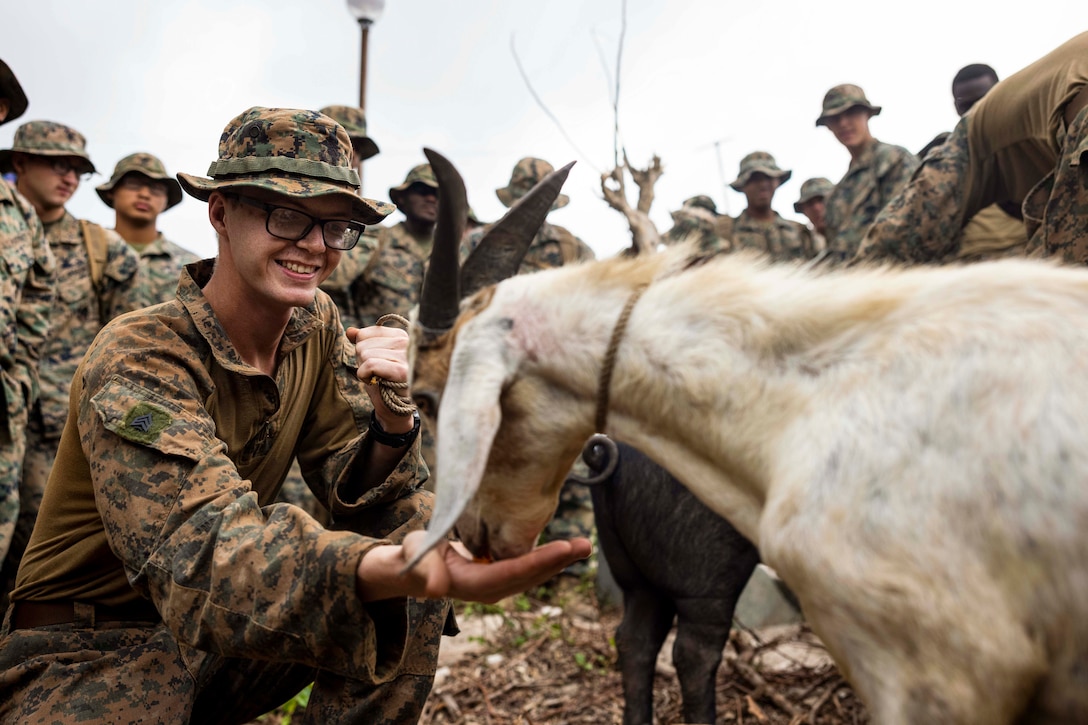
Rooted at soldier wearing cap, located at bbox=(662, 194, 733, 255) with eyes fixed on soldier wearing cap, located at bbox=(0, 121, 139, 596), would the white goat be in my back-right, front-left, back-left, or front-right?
front-left

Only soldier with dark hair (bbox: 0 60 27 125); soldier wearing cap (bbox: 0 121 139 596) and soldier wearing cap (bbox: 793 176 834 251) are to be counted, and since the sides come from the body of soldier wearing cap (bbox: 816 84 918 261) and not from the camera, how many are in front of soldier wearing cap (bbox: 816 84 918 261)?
2

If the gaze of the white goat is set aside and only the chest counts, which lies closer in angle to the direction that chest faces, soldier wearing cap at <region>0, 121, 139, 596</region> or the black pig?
the soldier wearing cap

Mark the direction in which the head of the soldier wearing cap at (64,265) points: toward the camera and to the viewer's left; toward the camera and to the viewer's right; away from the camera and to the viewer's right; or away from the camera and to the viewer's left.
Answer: toward the camera and to the viewer's right

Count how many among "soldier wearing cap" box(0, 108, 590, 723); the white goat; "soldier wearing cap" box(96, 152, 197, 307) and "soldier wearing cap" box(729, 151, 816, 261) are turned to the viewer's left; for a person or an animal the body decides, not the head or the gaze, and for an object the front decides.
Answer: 1

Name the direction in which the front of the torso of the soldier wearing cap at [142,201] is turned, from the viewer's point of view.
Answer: toward the camera

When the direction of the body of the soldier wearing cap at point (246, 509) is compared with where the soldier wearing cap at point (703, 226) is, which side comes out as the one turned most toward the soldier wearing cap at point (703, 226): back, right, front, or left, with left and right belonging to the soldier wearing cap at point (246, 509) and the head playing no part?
left

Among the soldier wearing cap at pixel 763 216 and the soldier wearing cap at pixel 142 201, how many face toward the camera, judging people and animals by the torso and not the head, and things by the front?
2

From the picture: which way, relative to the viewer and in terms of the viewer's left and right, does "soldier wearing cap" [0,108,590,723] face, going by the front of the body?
facing the viewer and to the right of the viewer

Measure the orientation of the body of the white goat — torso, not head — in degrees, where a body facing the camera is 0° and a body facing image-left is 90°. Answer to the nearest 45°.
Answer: approximately 90°

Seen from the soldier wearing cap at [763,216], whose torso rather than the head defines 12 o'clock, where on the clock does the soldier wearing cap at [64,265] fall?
the soldier wearing cap at [64,265] is roughly at 1 o'clock from the soldier wearing cap at [763,216].

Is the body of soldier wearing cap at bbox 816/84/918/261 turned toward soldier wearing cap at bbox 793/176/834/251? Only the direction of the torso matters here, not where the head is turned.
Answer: no

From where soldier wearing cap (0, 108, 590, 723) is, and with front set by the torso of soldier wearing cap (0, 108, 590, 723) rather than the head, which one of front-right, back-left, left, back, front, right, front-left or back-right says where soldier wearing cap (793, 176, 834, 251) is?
left

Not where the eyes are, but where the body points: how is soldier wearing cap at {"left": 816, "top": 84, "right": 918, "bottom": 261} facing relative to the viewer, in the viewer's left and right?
facing the viewer and to the left of the viewer

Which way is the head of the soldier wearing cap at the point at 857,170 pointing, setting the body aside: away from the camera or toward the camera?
toward the camera

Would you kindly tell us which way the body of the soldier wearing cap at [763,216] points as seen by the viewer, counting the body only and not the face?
toward the camera

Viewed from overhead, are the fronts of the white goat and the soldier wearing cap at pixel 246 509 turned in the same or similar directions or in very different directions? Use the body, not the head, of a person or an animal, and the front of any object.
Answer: very different directions

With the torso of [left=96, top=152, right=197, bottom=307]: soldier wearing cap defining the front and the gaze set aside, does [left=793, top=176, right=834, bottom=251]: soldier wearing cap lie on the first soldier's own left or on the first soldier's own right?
on the first soldier's own left

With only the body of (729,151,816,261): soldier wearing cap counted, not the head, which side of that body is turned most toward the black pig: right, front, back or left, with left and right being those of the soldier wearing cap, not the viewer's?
front

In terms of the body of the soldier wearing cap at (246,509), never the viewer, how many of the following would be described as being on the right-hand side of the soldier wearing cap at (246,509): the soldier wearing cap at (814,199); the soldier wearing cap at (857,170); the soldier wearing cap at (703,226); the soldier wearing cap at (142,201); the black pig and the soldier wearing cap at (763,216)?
0
